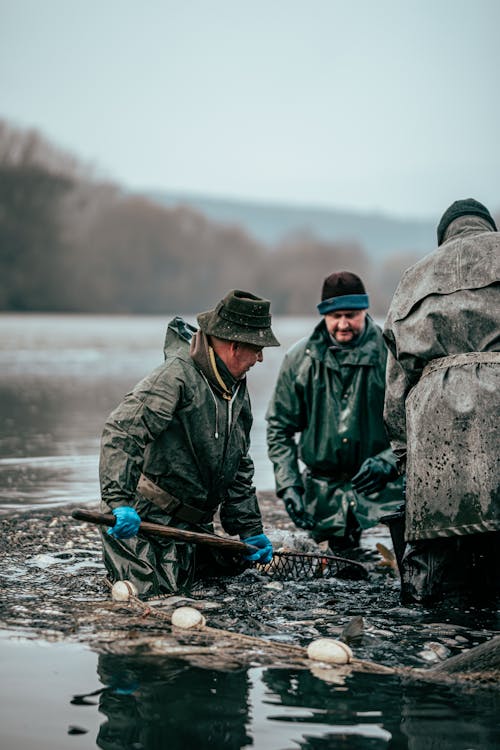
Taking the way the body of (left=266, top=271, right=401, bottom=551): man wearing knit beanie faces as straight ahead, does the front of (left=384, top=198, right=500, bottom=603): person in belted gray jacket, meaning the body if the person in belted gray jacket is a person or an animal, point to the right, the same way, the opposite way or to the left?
the opposite way

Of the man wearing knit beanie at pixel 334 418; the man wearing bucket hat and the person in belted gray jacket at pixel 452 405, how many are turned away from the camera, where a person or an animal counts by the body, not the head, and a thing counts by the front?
1

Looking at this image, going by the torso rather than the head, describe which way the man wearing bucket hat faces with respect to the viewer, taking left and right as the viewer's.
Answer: facing the viewer and to the right of the viewer

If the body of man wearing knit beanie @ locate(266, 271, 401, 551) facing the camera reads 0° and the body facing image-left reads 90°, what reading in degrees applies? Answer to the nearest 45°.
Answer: approximately 0°

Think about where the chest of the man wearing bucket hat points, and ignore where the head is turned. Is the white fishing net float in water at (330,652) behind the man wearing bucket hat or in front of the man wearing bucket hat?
in front

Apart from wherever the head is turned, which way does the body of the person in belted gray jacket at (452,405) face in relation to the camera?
away from the camera

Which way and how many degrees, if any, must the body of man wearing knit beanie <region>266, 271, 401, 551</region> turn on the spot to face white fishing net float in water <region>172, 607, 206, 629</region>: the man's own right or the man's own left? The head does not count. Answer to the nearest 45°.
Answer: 0° — they already face it

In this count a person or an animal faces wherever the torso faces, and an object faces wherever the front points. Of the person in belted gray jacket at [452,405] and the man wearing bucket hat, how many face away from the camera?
1
